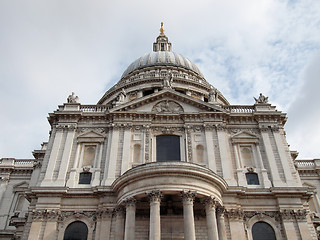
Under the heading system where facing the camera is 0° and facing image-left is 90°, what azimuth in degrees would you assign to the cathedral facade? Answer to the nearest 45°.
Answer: approximately 0°
